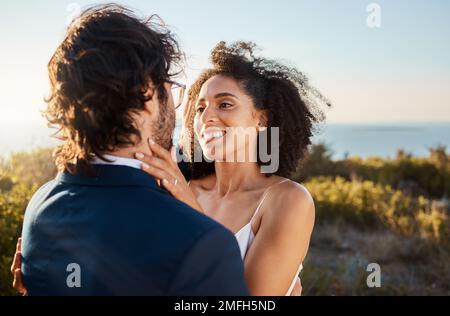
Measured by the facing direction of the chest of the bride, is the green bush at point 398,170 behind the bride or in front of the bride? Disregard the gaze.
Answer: behind

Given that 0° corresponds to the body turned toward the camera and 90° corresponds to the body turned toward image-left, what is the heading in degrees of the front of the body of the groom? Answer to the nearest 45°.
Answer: approximately 225°

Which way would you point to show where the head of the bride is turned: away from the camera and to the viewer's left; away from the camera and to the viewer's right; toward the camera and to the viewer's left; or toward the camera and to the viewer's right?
toward the camera and to the viewer's left

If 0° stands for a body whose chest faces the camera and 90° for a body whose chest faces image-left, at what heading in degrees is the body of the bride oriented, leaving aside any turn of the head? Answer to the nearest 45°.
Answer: approximately 45°

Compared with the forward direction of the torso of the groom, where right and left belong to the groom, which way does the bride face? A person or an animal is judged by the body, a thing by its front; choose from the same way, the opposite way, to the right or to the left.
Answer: the opposite way

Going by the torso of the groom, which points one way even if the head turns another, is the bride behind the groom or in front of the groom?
in front

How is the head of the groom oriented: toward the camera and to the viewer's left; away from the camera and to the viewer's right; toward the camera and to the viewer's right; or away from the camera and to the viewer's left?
away from the camera and to the viewer's right

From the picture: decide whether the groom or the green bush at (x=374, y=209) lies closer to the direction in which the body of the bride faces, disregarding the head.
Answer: the groom

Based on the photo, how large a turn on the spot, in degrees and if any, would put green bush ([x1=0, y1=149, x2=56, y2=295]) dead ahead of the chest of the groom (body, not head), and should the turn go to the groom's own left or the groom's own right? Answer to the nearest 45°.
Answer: approximately 45° to the groom's own left
